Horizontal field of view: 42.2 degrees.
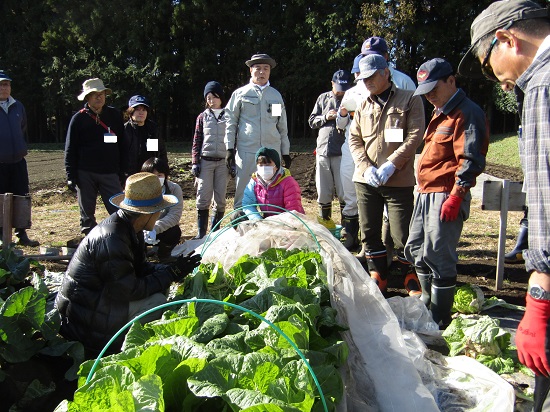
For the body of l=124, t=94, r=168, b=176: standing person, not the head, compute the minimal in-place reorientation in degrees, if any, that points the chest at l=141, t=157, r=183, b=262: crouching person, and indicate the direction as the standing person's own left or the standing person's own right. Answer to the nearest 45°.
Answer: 0° — they already face them

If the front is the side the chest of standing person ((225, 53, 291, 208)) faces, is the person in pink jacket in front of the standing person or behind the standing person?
in front

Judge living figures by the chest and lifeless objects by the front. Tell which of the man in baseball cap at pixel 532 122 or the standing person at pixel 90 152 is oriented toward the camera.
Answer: the standing person

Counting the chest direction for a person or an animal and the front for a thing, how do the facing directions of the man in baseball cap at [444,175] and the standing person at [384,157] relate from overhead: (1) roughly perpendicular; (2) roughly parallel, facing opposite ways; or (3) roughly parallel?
roughly parallel

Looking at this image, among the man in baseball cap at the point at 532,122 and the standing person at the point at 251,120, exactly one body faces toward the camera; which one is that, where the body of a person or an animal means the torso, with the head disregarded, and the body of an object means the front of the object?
the standing person

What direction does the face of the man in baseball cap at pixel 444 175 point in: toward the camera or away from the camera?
toward the camera

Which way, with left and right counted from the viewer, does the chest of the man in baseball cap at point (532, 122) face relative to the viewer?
facing to the left of the viewer

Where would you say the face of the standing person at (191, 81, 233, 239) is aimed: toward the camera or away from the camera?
toward the camera

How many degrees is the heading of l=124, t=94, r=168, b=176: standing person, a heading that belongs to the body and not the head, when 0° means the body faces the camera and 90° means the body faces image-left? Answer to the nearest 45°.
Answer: approximately 0°

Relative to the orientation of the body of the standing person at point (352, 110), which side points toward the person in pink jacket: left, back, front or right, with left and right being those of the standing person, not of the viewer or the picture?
front

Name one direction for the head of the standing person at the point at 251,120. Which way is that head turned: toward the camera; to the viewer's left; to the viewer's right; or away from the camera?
toward the camera

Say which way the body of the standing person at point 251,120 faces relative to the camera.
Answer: toward the camera

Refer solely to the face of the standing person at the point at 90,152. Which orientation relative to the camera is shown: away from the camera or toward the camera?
toward the camera

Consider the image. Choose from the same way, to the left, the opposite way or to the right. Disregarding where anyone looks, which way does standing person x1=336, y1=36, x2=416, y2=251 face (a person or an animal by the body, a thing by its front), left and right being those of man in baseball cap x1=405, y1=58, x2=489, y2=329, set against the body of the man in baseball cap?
the same way
